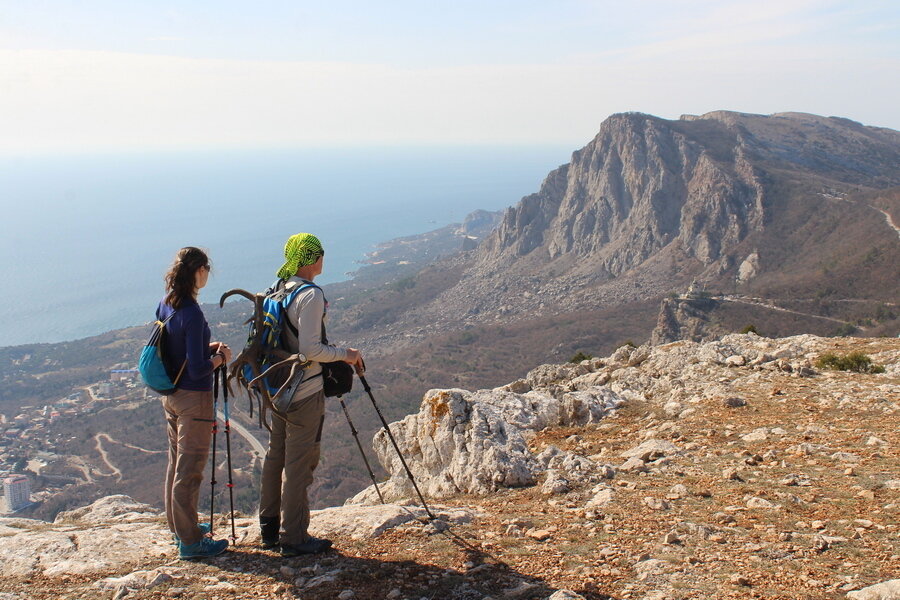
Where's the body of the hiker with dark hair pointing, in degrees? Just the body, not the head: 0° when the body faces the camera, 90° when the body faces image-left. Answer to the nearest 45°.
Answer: approximately 270°

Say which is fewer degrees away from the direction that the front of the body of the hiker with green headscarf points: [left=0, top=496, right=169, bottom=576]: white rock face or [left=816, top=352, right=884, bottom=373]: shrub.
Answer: the shrub

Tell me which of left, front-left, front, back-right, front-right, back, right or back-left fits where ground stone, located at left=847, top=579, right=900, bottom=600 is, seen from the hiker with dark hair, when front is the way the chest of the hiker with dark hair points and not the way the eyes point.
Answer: front-right

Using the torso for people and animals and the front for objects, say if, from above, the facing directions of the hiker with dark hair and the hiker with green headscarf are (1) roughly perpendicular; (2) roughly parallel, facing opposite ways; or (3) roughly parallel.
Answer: roughly parallel
